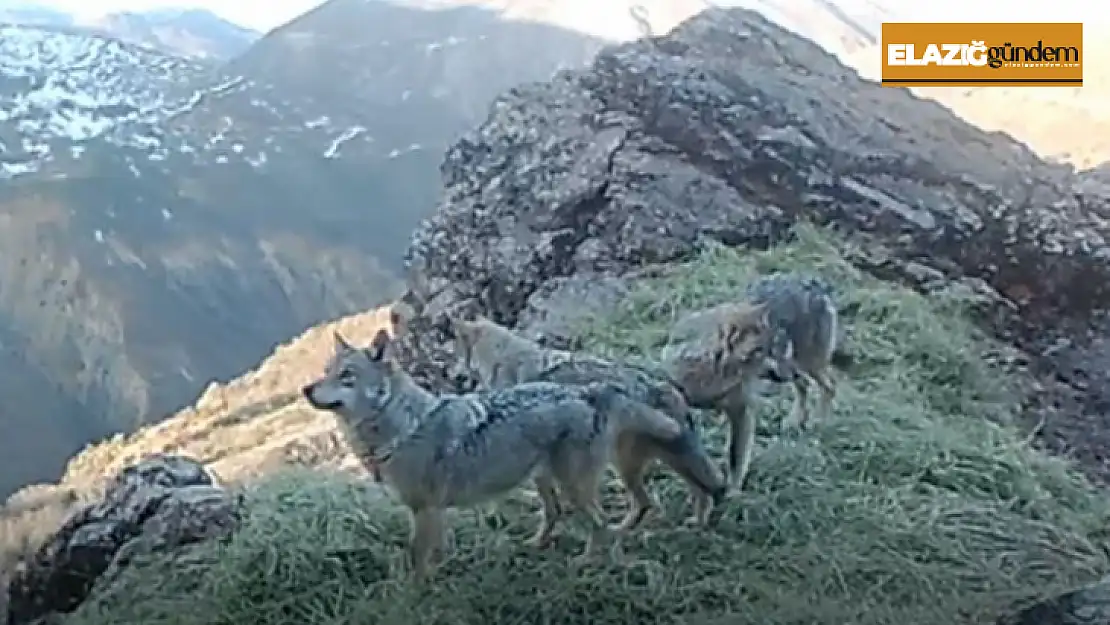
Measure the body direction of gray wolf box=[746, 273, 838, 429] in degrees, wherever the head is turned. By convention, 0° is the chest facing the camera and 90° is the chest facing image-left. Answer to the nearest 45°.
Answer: approximately 45°

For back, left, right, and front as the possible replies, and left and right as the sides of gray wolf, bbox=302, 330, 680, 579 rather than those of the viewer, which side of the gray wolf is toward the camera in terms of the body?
left

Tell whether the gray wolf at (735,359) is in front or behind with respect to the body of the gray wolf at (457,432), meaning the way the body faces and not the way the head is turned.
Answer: behind

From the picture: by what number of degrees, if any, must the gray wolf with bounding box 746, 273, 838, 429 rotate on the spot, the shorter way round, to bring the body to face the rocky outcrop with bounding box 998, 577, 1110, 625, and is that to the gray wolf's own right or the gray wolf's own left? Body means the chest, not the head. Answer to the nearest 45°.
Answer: approximately 45° to the gray wolf's own left

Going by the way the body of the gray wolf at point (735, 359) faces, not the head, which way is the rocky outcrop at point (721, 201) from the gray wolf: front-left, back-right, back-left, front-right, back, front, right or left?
back-right
